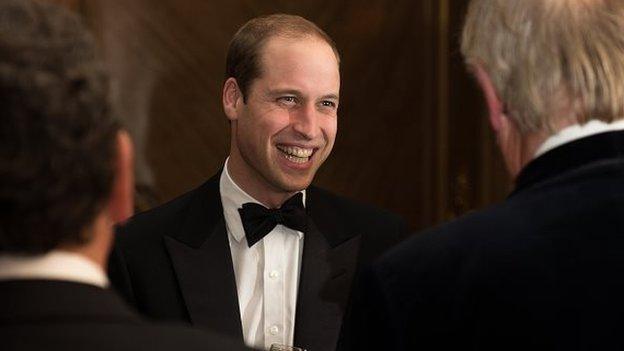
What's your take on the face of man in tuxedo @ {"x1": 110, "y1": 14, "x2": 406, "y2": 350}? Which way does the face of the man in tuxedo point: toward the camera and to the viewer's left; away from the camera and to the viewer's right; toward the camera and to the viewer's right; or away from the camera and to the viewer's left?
toward the camera and to the viewer's right

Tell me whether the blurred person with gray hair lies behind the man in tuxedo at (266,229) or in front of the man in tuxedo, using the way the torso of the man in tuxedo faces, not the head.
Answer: in front

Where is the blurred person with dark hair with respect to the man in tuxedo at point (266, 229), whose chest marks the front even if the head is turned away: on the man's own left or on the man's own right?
on the man's own right

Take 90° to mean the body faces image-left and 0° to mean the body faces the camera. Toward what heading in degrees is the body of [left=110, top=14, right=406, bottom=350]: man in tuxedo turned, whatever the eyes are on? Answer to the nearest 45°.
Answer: approximately 315°

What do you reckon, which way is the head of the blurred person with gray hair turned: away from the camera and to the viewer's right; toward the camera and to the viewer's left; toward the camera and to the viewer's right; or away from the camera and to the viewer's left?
away from the camera and to the viewer's left
